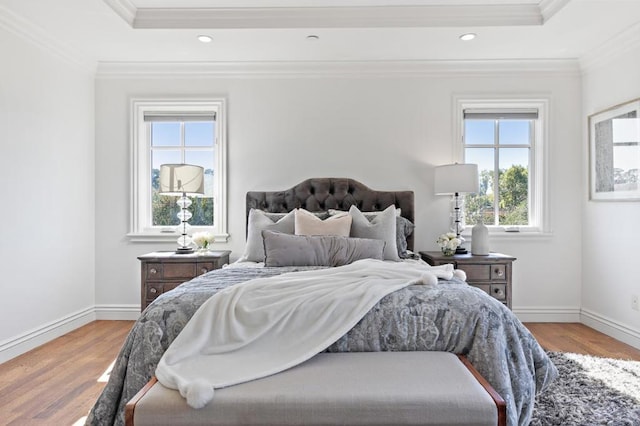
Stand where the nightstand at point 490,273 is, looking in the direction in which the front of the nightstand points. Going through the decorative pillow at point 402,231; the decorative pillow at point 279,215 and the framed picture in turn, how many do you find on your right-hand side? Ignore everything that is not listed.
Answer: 2

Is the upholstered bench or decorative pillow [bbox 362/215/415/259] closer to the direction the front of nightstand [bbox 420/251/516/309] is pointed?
the upholstered bench

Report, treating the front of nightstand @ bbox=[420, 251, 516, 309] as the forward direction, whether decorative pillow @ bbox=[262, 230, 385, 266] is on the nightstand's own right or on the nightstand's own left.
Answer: on the nightstand's own right

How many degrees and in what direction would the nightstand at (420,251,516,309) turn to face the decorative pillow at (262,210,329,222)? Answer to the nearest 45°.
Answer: approximately 90° to its right

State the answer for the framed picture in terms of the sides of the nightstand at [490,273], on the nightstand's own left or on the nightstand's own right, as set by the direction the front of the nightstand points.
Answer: on the nightstand's own left

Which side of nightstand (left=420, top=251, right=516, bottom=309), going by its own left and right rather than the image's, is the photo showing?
front

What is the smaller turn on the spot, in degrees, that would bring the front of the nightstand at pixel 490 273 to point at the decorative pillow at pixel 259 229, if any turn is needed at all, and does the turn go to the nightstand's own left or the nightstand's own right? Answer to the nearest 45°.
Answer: approximately 90° to the nightstand's own right

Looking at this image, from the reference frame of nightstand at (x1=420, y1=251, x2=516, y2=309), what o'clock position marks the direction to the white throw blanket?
The white throw blanket is roughly at 1 o'clock from the nightstand.

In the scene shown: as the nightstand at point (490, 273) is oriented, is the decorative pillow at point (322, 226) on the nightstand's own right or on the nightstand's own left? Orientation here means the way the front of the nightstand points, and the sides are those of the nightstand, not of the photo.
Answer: on the nightstand's own right

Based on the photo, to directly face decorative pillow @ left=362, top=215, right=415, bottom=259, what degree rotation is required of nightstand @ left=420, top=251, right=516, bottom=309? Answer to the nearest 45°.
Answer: approximately 90° to its right

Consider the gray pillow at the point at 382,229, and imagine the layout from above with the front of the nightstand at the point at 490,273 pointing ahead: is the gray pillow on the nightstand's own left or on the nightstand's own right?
on the nightstand's own right

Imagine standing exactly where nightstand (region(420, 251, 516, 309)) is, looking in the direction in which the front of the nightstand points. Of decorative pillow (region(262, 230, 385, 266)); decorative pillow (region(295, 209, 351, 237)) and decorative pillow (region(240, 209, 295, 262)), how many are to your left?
0
